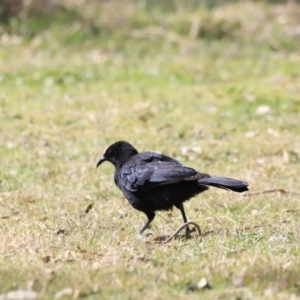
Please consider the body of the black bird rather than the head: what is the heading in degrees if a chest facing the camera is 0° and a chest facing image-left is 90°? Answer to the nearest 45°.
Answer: approximately 90°
